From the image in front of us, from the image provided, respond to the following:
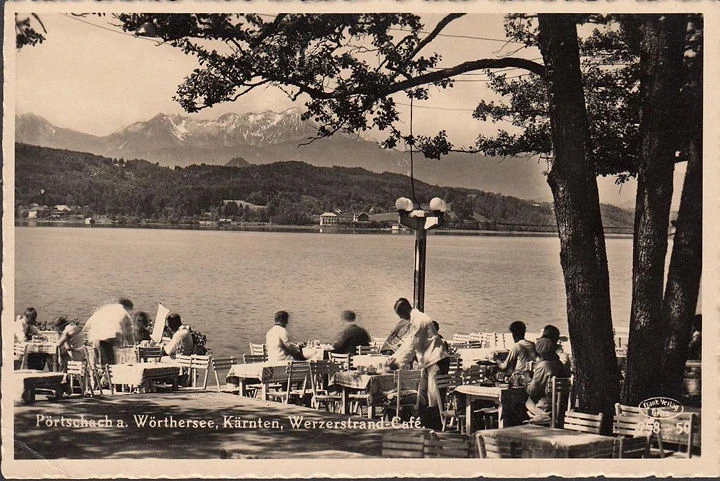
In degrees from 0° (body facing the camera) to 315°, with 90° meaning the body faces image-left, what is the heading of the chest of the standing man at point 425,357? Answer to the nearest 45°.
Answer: approximately 90°

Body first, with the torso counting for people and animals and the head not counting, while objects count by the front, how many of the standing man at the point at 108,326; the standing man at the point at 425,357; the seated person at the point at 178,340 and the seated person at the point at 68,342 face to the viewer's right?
1

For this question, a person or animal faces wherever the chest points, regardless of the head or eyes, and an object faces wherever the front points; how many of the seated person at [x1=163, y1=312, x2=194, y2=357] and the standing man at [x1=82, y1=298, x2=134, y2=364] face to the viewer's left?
1

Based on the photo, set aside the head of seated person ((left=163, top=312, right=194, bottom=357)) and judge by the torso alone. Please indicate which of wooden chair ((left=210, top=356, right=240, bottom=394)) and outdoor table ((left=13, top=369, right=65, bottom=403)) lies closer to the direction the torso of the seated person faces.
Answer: the outdoor table

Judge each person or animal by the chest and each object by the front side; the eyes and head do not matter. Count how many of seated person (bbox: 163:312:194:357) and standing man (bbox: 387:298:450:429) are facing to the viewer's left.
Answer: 2

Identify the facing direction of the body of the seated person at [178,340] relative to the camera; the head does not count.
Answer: to the viewer's left
